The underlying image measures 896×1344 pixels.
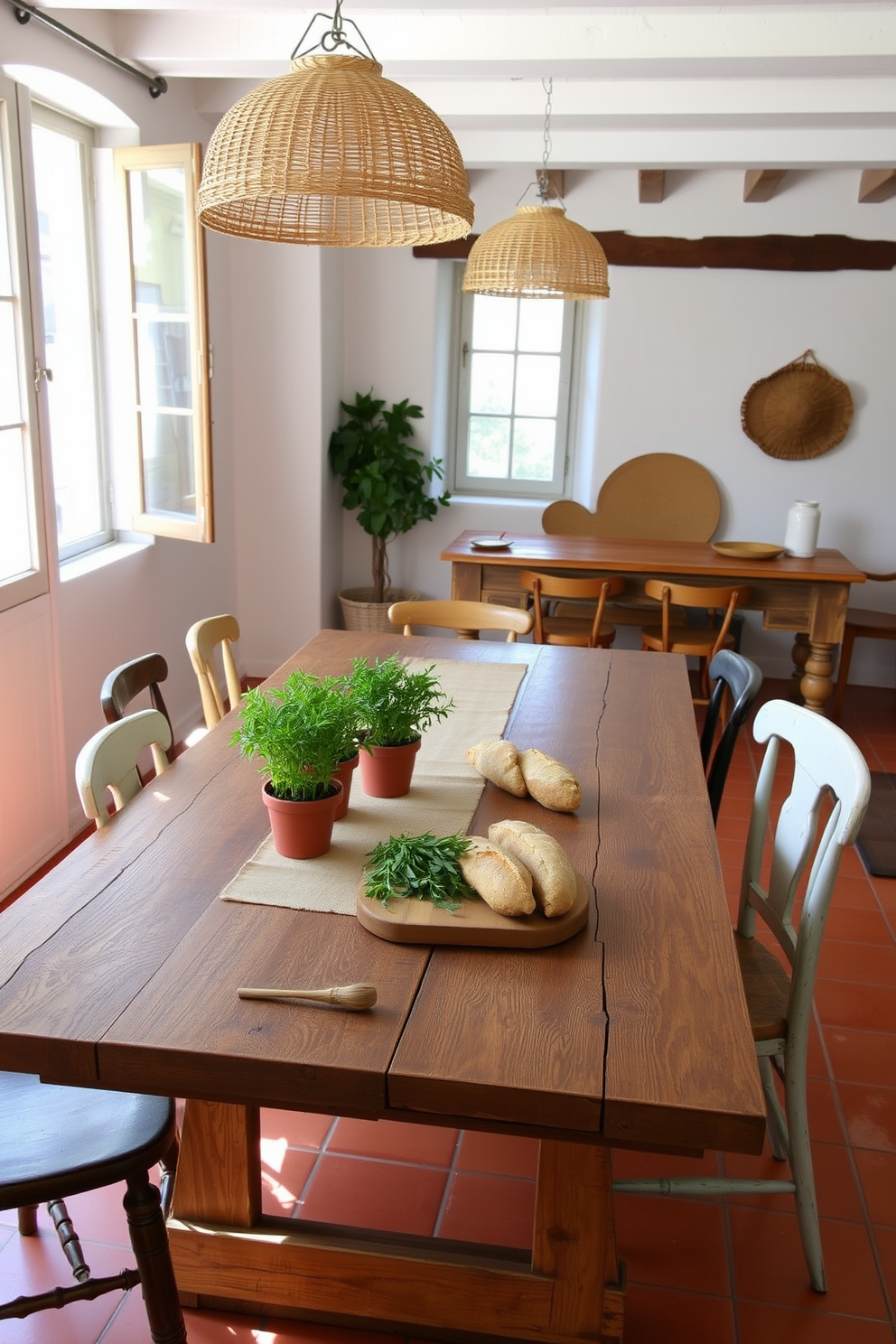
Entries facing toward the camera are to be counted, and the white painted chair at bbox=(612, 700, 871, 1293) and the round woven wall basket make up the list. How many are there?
1

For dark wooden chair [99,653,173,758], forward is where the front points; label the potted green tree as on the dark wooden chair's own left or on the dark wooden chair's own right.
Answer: on the dark wooden chair's own left

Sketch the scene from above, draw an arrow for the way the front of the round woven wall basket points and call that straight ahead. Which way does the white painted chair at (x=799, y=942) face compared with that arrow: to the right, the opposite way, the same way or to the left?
to the right

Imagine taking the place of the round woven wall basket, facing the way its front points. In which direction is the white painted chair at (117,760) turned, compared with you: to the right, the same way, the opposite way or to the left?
to the left

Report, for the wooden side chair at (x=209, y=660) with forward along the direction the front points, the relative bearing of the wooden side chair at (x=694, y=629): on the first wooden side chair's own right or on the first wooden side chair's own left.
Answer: on the first wooden side chair's own left

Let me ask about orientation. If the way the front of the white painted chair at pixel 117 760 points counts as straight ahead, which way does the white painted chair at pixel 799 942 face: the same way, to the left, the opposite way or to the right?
the opposite way

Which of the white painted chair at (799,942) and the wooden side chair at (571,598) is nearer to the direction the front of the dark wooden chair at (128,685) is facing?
the white painted chair

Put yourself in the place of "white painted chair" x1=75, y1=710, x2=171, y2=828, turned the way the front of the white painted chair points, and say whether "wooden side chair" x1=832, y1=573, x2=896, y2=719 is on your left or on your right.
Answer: on your left

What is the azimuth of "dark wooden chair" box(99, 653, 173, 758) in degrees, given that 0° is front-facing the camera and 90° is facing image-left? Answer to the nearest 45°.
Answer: approximately 315°

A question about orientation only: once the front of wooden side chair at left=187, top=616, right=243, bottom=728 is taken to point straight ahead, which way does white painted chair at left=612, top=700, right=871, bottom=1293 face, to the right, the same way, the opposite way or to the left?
the opposite way

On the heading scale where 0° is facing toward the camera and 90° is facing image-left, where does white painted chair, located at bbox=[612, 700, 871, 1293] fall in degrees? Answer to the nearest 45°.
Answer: approximately 90°
